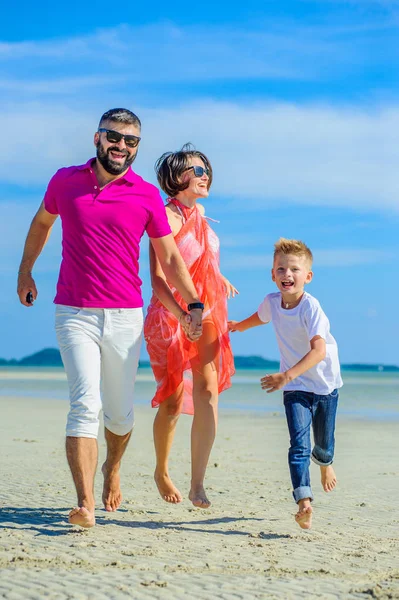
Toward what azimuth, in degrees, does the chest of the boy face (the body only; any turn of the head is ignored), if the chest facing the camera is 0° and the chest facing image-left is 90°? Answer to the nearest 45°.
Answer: approximately 45°

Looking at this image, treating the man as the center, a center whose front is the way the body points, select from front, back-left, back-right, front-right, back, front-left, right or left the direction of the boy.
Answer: left

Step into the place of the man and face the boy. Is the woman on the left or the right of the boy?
left

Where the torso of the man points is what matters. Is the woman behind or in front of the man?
behind

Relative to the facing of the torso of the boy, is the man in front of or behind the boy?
in front

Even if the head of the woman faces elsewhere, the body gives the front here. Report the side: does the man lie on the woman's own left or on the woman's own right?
on the woman's own right

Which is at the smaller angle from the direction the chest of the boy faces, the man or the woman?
the man

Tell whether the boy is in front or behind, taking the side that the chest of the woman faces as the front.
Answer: in front

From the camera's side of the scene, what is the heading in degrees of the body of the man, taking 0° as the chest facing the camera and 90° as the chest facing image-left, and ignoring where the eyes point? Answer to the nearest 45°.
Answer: approximately 0°

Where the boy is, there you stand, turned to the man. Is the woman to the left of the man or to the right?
right
